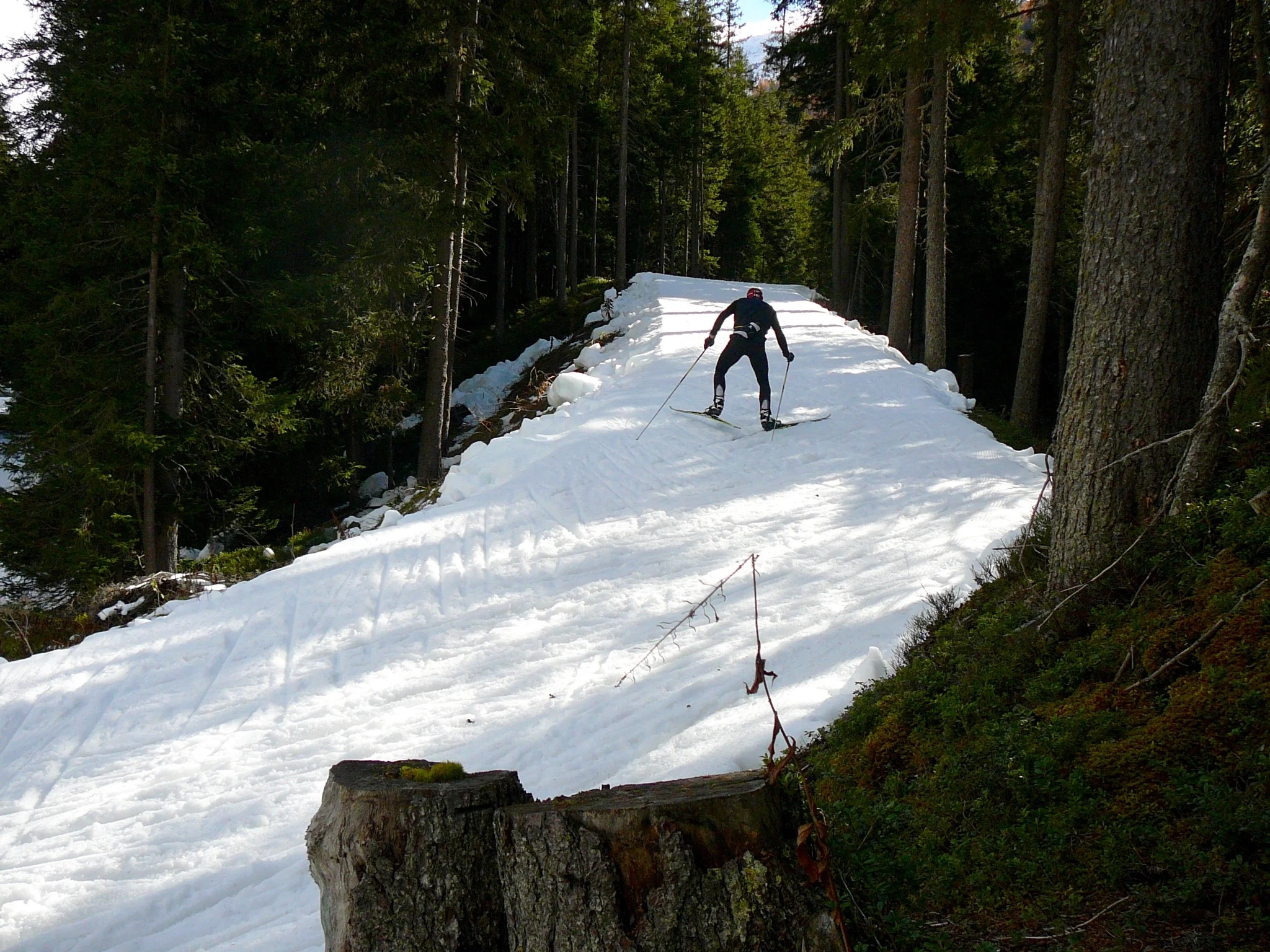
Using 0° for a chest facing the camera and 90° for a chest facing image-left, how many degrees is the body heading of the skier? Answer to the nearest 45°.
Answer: approximately 180°

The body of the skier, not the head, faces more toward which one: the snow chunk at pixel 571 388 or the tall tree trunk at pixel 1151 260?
the snow chunk

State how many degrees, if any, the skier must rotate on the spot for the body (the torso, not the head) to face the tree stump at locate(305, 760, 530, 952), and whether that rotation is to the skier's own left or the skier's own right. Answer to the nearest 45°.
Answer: approximately 180°

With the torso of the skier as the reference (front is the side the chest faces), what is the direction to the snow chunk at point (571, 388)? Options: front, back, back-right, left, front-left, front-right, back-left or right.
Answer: front-left

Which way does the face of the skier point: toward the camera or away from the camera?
away from the camera

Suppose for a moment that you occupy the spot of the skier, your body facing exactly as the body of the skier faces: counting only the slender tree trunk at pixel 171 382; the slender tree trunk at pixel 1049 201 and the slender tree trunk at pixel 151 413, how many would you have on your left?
2

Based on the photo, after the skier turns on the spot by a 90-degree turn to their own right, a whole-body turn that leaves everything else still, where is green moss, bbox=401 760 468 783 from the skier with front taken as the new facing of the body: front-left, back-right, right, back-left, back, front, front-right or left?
right

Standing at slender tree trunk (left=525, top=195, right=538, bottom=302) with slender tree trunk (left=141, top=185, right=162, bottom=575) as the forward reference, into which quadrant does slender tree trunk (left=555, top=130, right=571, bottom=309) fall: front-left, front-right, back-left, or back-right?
front-left

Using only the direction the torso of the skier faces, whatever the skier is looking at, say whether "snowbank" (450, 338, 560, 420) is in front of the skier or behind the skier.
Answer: in front

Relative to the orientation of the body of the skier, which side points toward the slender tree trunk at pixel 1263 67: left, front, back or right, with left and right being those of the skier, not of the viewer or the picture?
back

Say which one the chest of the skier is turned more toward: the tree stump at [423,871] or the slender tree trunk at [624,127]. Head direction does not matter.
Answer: the slender tree trunk

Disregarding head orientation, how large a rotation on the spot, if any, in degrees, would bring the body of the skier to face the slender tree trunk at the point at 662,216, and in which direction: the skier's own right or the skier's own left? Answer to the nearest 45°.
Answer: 0° — they already face it

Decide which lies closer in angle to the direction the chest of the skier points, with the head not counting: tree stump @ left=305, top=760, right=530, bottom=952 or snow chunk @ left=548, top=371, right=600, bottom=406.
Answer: the snow chunk

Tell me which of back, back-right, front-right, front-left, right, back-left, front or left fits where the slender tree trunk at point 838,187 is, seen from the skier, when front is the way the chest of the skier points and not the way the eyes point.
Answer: front

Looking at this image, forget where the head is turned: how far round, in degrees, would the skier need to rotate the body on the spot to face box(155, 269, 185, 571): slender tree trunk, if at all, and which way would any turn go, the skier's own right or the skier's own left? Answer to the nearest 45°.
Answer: approximately 90° to the skier's own left

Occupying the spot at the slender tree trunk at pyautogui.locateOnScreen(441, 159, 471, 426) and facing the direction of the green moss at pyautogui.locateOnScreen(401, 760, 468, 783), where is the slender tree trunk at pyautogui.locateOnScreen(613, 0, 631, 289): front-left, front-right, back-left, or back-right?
back-left
